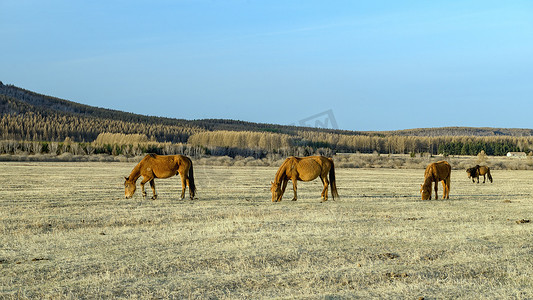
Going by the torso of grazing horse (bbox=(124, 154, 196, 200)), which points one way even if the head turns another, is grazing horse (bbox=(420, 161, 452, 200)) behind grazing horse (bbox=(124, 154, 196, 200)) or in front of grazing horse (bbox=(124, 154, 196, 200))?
behind

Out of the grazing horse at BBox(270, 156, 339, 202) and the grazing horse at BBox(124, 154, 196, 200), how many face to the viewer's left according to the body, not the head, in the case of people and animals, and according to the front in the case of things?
2

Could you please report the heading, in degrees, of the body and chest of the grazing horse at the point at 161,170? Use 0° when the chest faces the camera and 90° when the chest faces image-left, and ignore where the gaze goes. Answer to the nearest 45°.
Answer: approximately 90°

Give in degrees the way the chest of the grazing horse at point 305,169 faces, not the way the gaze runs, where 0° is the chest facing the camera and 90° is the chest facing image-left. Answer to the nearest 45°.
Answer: approximately 90°

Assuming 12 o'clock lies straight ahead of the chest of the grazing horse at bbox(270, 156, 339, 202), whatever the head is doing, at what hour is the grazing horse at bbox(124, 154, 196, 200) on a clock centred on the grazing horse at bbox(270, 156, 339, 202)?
the grazing horse at bbox(124, 154, 196, 200) is roughly at 12 o'clock from the grazing horse at bbox(270, 156, 339, 202).

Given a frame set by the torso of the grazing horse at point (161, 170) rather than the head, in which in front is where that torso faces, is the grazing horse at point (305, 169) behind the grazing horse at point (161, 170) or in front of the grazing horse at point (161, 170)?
behind

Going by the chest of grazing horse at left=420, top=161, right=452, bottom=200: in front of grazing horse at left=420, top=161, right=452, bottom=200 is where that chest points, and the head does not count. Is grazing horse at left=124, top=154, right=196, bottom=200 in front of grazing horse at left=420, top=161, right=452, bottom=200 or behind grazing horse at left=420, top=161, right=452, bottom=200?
in front

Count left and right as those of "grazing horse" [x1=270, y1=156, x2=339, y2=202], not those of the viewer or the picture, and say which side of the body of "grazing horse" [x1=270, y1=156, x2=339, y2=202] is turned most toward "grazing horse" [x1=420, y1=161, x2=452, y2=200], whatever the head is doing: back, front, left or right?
back

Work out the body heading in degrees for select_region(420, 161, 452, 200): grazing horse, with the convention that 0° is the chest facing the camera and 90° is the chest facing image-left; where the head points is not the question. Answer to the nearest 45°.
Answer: approximately 45°

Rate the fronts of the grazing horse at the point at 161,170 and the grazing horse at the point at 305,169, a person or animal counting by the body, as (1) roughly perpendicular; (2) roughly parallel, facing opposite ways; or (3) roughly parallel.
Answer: roughly parallel

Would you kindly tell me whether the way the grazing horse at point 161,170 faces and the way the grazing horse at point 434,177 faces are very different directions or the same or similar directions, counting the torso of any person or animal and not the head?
same or similar directions

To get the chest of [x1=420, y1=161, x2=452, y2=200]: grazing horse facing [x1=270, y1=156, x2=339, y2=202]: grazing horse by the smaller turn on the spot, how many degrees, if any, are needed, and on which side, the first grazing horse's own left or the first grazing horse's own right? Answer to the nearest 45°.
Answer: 0° — it already faces it
